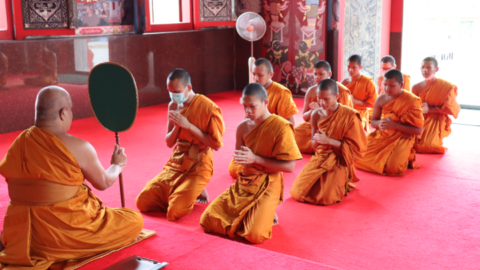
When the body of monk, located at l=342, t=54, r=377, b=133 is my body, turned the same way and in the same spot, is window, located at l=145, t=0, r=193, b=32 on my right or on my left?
on my right

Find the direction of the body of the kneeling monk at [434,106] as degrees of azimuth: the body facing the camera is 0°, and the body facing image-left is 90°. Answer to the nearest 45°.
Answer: approximately 45°

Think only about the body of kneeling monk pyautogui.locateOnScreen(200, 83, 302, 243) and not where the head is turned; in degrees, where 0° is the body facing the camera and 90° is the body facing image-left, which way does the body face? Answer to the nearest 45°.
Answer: approximately 45°

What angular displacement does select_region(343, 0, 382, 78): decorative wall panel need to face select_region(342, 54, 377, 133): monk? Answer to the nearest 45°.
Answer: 0° — it already faces them

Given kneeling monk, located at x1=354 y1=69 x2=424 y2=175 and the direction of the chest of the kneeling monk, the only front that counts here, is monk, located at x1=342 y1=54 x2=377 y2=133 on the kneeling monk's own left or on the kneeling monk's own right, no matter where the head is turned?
on the kneeling monk's own right

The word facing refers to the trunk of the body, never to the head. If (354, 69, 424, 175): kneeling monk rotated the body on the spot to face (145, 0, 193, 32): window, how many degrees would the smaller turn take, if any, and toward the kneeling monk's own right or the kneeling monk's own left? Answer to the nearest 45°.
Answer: approximately 90° to the kneeling monk's own right

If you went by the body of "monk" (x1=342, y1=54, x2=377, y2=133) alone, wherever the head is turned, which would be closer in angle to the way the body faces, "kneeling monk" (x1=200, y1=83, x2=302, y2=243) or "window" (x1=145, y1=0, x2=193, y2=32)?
the kneeling monk

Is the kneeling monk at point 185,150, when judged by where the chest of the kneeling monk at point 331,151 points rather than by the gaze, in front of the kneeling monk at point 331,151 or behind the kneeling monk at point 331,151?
in front

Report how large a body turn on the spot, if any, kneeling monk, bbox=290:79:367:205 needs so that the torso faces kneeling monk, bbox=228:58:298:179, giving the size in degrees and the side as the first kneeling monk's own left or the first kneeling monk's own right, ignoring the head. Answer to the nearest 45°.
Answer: approximately 90° to the first kneeling monk's own right

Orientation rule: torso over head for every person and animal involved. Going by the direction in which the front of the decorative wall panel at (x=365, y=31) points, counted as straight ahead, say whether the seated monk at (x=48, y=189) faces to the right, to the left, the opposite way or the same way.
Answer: the opposite way

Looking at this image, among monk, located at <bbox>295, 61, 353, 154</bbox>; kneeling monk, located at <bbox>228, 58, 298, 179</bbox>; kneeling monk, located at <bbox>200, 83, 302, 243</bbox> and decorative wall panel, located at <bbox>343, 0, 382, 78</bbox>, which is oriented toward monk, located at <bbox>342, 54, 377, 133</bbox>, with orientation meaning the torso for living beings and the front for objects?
the decorative wall panel
